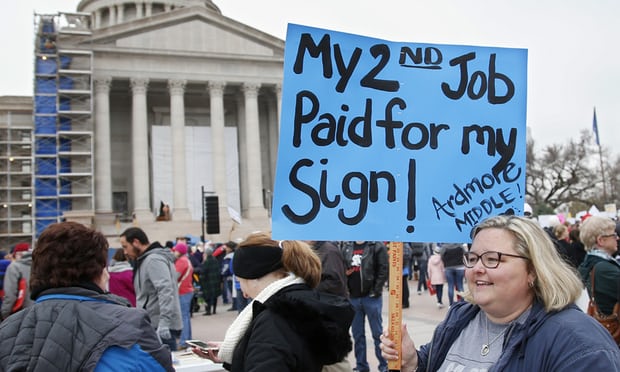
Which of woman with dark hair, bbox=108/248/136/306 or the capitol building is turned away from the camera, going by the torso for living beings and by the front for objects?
the woman with dark hair

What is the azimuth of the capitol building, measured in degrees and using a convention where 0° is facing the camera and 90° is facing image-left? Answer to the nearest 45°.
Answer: approximately 0°

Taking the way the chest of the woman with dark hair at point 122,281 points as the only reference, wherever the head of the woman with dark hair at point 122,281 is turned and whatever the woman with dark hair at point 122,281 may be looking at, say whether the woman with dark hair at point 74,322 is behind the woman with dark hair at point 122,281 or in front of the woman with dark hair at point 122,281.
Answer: behind

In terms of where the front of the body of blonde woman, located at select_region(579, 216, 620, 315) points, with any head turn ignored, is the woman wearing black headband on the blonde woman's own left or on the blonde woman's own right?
on the blonde woman's own right

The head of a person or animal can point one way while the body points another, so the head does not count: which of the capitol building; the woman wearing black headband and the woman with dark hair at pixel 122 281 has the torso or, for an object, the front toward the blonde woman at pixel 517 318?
the capitol building
